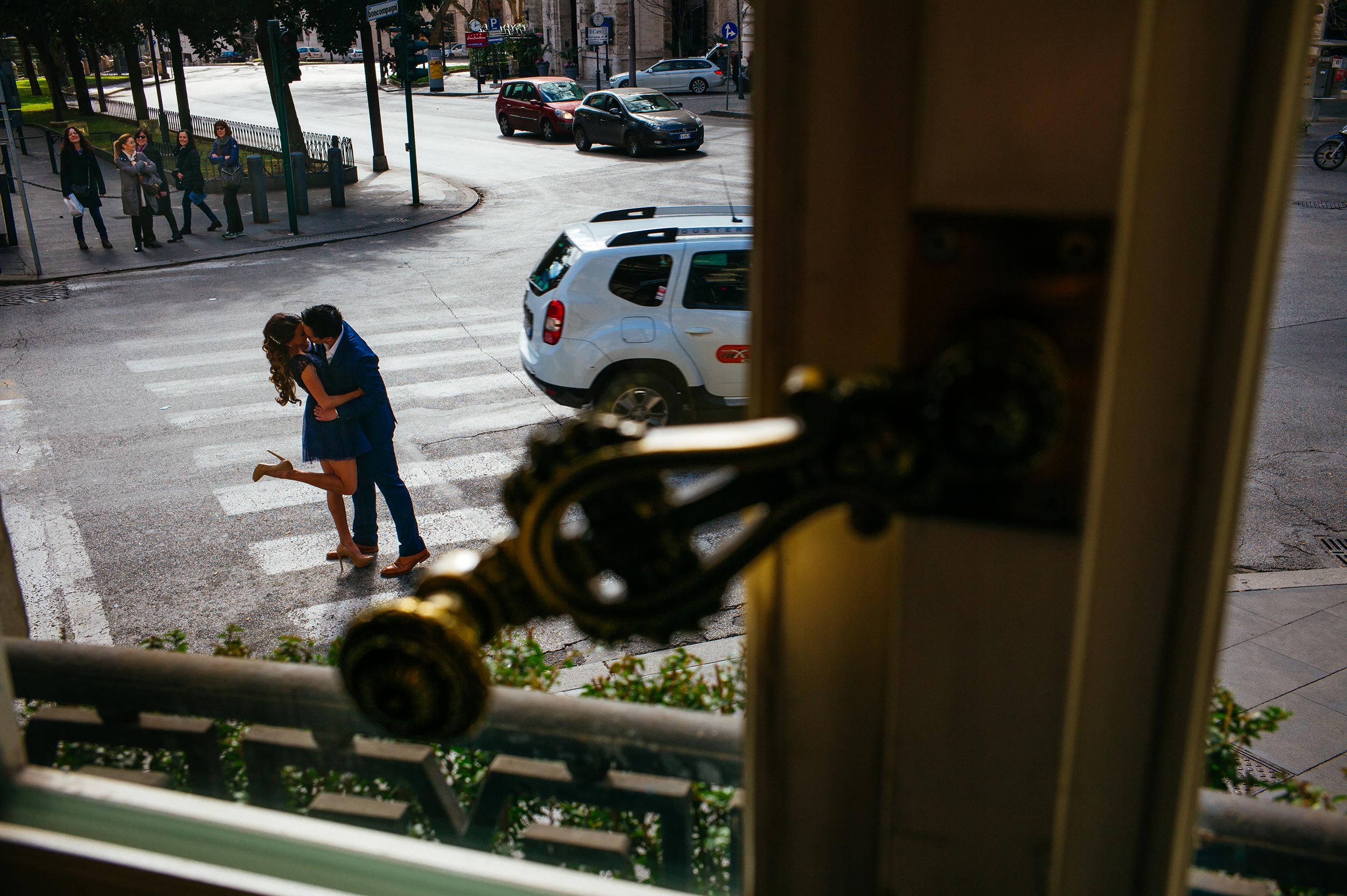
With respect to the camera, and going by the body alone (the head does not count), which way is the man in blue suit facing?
to the viewer's left

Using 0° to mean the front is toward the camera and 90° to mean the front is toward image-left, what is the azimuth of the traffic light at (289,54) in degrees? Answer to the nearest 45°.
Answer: approximately 0°

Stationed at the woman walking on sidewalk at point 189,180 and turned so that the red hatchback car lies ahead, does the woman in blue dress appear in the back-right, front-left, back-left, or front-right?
back-right

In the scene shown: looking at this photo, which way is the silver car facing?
to the viewer's left

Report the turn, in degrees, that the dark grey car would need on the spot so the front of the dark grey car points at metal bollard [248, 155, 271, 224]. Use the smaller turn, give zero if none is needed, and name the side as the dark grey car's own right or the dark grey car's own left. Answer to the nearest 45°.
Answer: approximately 90° to the dark grey car's own right

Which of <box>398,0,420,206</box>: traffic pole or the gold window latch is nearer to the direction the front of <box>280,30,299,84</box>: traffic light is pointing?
the gold window latch

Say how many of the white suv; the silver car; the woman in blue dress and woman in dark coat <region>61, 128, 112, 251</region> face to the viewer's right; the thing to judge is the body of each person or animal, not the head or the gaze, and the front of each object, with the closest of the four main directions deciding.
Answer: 2

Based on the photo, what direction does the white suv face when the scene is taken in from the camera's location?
facing to the right of the viewer

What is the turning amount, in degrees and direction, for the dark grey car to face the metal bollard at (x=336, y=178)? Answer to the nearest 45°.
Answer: approximately 90° to its right

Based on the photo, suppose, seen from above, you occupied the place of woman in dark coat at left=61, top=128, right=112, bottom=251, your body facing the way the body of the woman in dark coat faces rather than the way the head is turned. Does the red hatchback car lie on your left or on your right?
on your left

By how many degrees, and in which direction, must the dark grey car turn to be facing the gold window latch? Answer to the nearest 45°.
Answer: approximately 45° to its right
